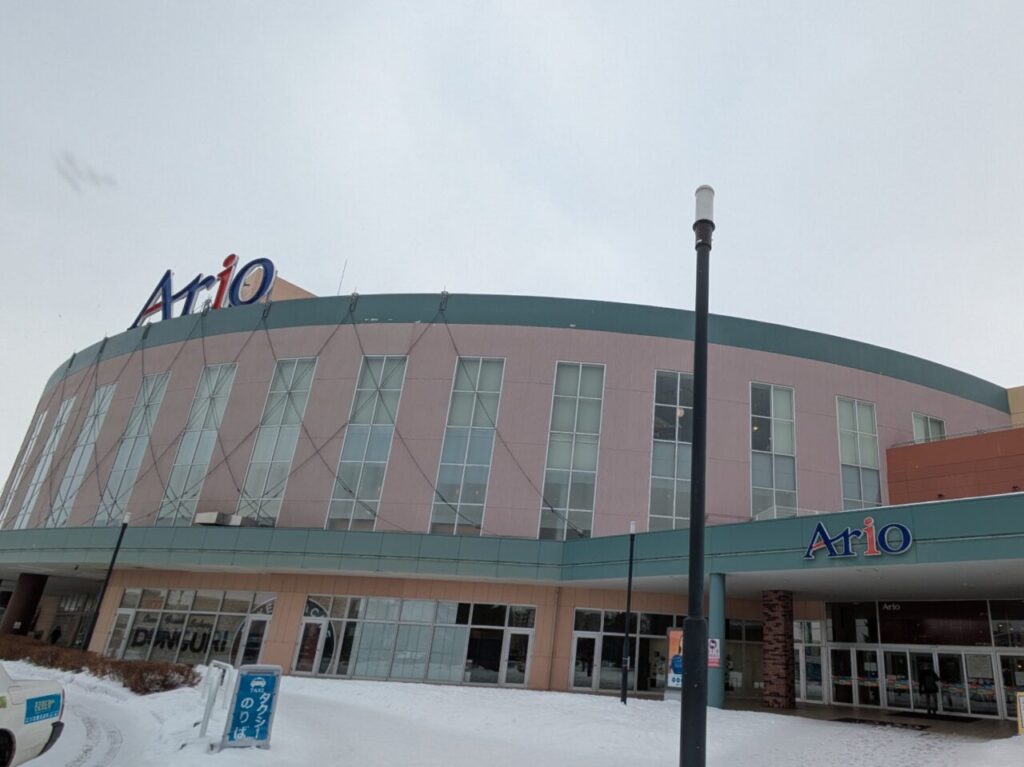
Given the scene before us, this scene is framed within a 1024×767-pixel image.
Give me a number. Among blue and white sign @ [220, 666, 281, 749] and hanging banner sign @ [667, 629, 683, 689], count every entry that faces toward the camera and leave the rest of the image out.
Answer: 2

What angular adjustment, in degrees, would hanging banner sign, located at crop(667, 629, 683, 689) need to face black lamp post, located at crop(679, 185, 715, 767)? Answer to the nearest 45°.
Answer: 0° — it already faces it

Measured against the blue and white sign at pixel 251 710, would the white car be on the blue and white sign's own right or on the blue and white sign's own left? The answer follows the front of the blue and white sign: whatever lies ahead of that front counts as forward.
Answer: on the blue and white sign's own right

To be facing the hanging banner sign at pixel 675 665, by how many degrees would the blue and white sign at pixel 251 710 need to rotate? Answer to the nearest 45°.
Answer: approximately 135° to its left

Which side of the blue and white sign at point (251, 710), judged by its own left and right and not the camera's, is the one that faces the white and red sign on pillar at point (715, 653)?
left

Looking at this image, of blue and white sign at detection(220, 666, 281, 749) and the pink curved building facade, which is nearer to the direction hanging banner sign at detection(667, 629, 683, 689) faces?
the blue and white sign

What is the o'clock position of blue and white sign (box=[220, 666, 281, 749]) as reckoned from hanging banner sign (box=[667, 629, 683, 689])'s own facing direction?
The blue and white sign is roughly at 1 o'clock from the hanging banner sign.
